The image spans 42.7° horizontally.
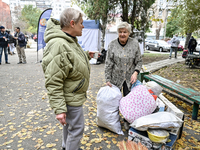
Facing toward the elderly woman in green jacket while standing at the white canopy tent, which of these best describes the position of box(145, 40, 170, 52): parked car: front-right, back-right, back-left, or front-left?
back-left

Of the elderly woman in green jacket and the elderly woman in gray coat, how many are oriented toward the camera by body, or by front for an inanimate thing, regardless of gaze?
1

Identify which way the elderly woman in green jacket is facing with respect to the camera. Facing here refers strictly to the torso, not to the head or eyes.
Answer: to the viewer's right

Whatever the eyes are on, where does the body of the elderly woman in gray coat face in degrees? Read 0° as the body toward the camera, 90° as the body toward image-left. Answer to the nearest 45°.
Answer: approximately 0°

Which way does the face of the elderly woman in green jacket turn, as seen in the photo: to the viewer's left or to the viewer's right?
to the viewer's right

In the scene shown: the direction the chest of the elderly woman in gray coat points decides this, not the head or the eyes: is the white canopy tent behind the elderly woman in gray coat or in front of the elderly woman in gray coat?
behind

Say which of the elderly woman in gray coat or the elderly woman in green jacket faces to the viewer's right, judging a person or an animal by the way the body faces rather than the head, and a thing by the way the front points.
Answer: the elderly woman in green jacket
